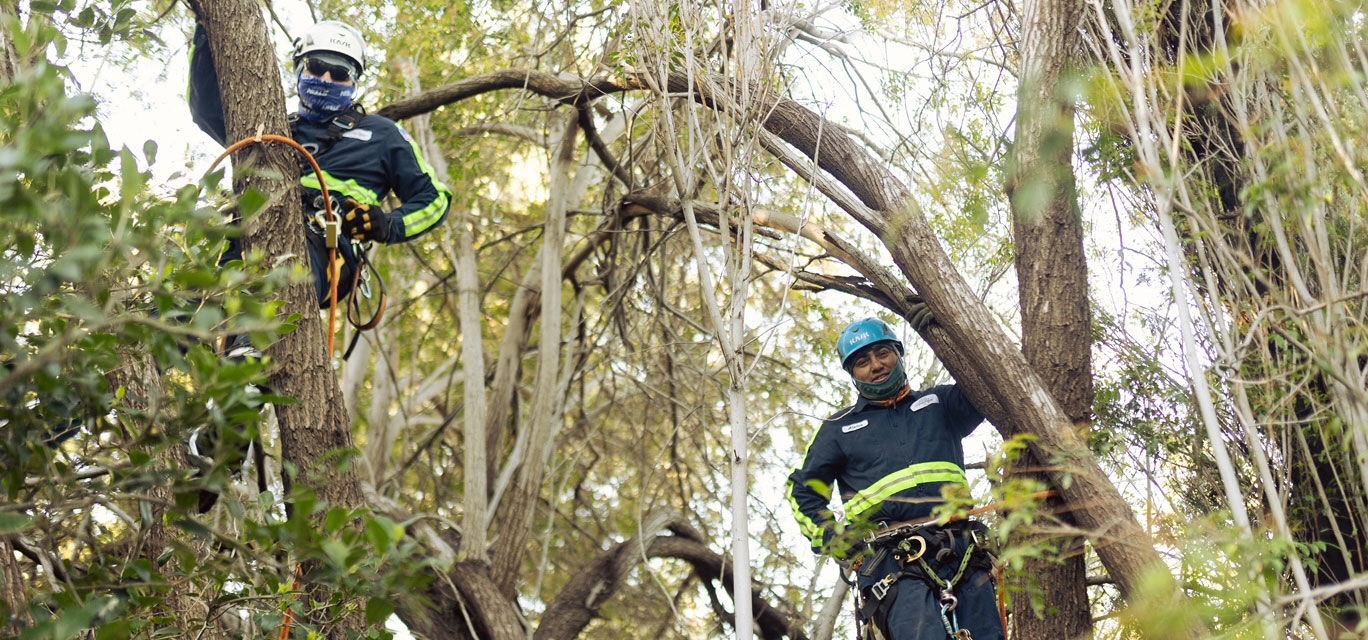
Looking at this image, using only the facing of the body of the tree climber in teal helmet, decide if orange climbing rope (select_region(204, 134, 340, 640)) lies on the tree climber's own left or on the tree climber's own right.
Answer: on the tree climber's own right

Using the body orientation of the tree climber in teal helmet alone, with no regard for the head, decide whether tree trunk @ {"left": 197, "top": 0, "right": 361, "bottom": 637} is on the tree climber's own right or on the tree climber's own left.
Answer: on the tree climber's own right

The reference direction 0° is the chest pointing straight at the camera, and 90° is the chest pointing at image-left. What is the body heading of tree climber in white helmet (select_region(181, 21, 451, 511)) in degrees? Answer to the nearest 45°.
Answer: approximately 0°

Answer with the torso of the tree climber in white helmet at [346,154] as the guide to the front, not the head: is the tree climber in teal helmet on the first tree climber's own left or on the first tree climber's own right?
on the first tree climber's own left

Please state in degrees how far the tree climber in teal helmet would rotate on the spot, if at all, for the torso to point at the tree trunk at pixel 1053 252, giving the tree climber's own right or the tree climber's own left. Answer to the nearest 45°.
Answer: approximately 45° to the tree climber's own left

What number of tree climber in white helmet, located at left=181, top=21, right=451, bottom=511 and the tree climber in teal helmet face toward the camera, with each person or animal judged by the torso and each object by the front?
2

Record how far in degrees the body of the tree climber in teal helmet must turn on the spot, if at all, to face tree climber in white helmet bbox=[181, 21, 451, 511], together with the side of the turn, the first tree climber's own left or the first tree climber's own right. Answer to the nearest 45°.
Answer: approximately 90° to the first tree climber's own right

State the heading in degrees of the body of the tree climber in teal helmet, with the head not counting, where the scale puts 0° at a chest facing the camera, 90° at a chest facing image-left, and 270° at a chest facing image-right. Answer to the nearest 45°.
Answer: approximately 0°

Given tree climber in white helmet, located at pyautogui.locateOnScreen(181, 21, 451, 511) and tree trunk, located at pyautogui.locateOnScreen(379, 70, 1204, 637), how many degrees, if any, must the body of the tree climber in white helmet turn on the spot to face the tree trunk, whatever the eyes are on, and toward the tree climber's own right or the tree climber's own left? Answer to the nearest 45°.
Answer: approximately 45° to the tree climber's own left
